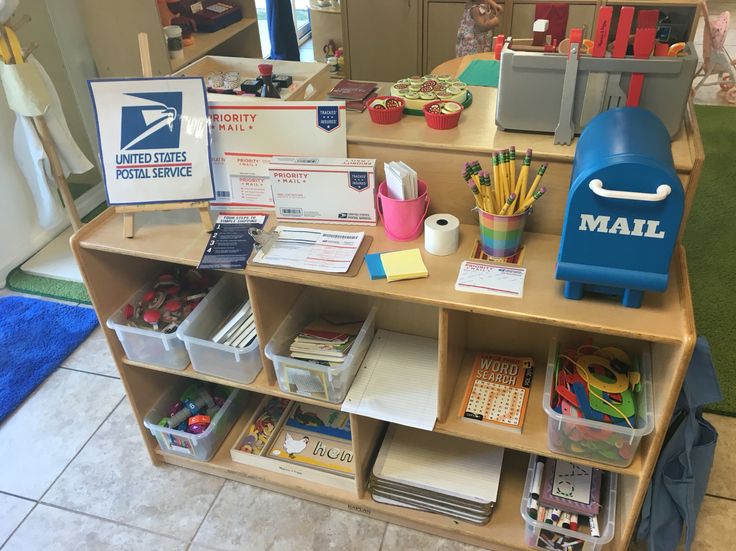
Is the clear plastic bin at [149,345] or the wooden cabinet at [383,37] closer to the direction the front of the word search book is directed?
the clear plastic bin

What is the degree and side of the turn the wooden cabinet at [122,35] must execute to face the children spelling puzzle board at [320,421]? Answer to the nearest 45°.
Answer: approximately 45° to its right

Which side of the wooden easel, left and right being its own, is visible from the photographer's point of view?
front

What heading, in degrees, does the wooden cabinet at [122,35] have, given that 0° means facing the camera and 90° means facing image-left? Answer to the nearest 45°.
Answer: approximately 315°

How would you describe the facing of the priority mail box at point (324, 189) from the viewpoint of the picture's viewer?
facing the viewer

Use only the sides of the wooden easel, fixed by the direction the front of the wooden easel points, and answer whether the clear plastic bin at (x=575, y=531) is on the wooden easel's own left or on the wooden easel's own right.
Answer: on the wooden easel's own left

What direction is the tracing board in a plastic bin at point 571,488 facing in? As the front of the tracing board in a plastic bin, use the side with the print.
toward the camera

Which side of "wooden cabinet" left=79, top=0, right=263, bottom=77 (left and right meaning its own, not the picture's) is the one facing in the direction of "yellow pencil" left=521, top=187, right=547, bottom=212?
front

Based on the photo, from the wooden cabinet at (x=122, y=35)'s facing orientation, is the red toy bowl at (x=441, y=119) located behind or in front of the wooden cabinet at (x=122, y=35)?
in front
